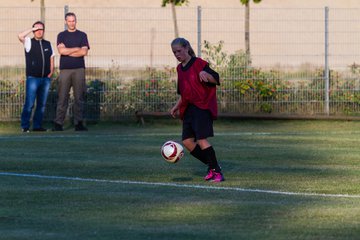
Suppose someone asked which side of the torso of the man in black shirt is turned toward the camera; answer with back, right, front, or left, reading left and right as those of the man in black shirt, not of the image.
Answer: front

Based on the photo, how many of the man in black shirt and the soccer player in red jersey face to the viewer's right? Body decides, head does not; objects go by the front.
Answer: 0

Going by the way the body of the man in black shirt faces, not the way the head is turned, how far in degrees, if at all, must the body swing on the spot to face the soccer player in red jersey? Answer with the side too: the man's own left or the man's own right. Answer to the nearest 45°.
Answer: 0° — they already face them

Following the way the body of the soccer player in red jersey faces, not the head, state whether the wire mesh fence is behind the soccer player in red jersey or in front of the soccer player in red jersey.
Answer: behind

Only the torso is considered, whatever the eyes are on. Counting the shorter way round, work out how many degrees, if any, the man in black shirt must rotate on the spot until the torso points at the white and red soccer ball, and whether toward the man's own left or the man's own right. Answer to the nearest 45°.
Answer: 0° — they already face it

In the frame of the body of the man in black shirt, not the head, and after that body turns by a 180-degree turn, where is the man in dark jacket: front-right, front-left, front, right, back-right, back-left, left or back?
left

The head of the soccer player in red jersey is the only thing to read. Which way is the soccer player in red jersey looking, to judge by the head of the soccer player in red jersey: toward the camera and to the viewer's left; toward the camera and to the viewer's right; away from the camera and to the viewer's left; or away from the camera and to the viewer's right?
toward the camera and to the viewer's left

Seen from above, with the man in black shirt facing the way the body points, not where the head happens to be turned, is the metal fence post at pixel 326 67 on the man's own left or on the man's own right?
on the man's own left

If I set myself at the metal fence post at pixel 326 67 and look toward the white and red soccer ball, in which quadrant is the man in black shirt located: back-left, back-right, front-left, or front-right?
front-right

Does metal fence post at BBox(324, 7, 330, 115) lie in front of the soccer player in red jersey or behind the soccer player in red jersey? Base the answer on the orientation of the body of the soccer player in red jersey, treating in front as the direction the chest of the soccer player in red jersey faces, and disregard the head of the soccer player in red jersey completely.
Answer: behind

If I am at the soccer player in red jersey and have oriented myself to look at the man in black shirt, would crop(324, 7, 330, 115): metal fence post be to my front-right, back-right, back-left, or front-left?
front-right
